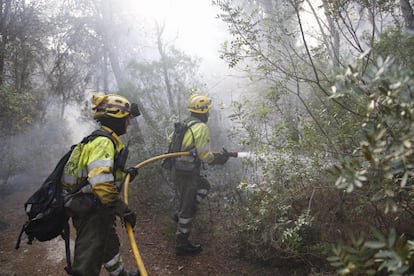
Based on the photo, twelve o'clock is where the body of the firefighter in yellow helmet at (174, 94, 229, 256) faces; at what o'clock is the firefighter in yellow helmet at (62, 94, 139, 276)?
the firefighter in yellow helmet at (62, 94, 139, 276) is roughly at 4 o'clock from the firefighter in yellow helmet at (174, 94, 229, 256).

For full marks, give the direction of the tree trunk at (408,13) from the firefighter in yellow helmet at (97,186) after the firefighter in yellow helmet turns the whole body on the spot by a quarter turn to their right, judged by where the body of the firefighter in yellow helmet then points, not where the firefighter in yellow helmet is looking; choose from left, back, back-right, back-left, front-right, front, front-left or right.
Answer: left

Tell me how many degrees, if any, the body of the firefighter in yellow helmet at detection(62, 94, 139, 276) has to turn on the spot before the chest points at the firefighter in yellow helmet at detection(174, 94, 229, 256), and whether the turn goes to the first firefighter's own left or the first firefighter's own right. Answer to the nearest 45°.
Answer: approximately 45° to the first firefighter's own left

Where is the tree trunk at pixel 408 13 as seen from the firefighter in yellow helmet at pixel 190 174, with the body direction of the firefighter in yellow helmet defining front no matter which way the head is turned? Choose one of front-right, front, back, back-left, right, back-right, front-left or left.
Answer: front

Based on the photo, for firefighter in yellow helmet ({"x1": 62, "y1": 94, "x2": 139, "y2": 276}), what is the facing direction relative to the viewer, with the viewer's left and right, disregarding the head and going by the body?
facing to the right of the viewer

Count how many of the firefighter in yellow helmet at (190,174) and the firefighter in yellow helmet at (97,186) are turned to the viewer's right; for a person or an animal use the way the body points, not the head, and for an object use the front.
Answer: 2

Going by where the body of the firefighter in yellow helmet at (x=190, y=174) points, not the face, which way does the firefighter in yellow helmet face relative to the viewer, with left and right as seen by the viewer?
facing to the right of the viewer

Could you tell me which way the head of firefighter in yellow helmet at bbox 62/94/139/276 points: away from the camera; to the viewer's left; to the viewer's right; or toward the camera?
to the viewer's right
